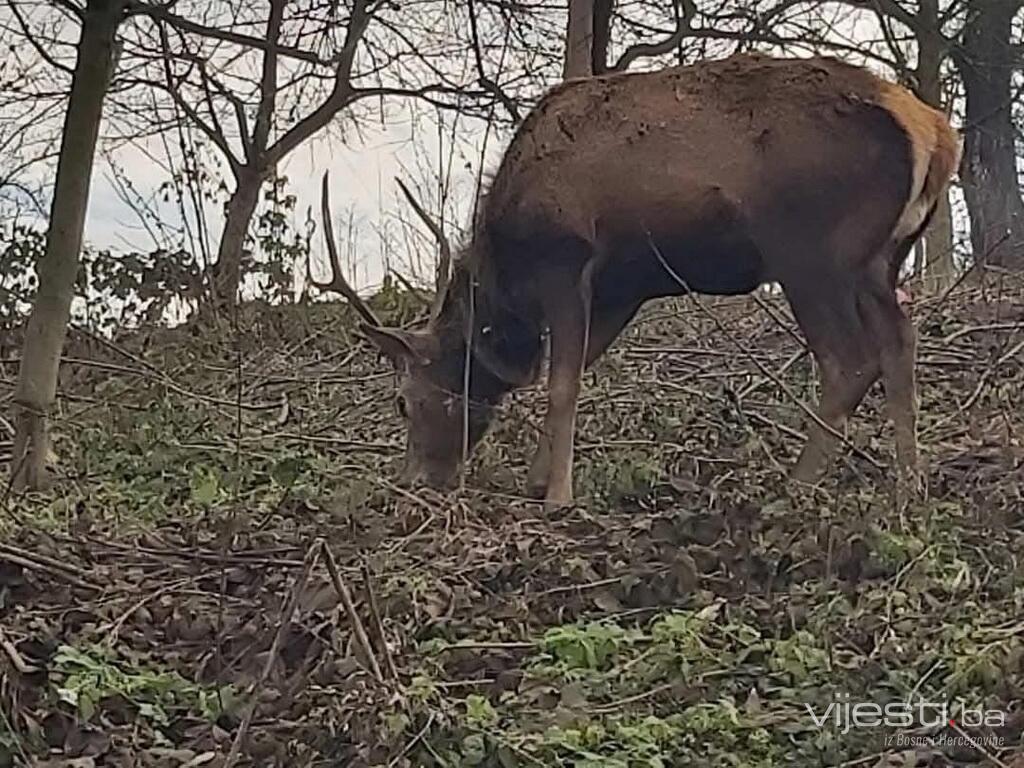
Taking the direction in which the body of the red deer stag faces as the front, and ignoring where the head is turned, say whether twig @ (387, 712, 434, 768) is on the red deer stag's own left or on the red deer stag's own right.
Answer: on the red deer stag's own left

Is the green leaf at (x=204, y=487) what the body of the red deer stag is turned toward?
yes

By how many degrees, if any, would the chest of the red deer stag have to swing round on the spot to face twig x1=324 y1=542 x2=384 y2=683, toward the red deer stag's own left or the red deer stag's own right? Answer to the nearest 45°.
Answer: approximately 90° to the red deer stag's own left

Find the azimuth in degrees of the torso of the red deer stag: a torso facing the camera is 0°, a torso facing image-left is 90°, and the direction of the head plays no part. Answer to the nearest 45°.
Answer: approximately 90°

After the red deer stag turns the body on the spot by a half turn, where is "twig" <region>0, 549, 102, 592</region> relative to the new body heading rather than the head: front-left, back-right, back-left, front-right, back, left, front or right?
back-right
